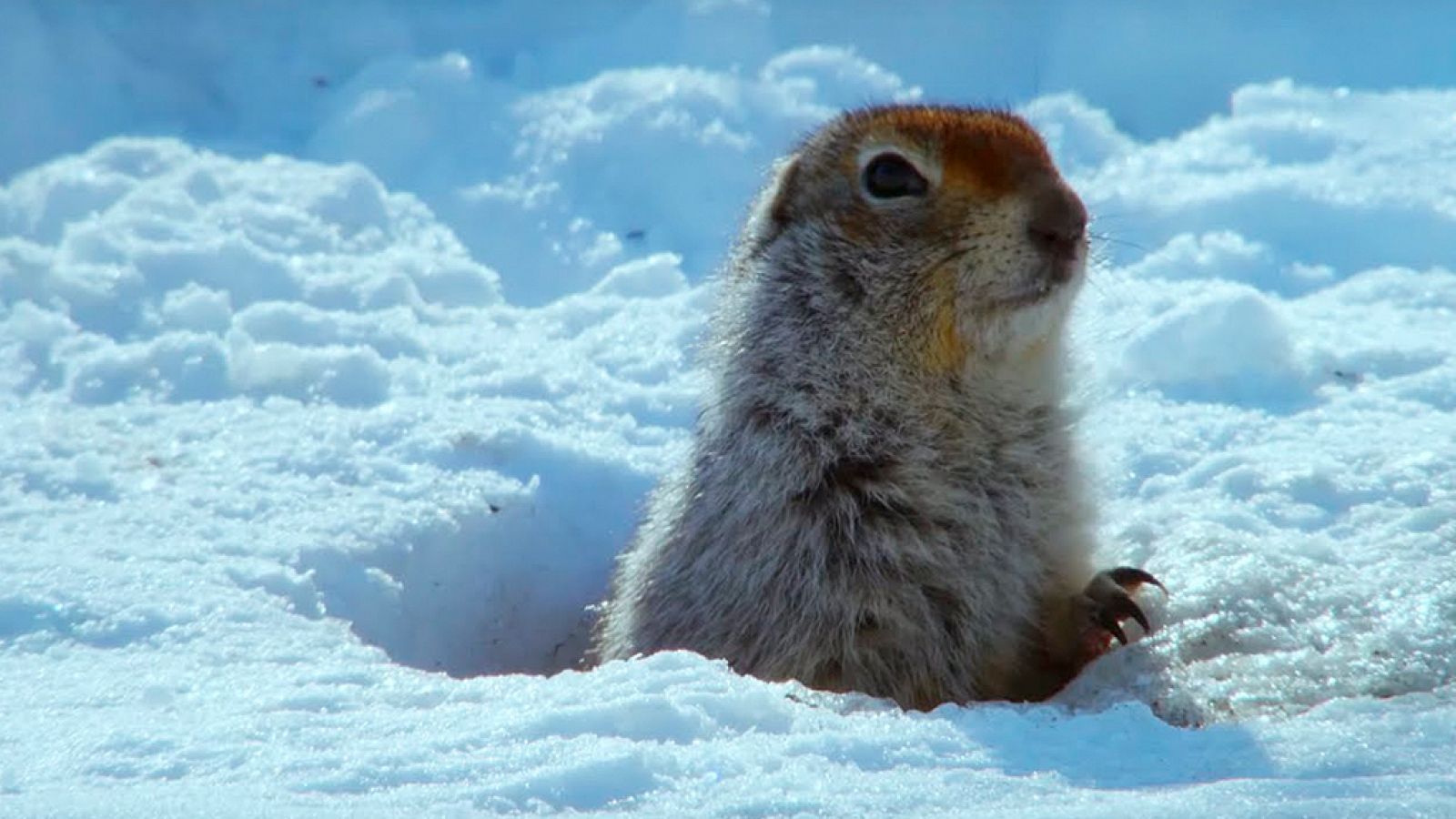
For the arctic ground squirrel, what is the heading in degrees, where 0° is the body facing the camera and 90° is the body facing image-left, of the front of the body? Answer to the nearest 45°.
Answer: approximately 270°
